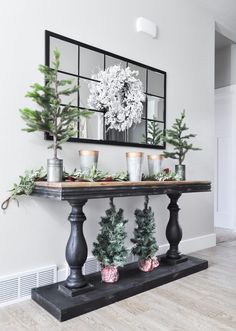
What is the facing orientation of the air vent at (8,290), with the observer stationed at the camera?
facing the viewer and to the right of the viewer

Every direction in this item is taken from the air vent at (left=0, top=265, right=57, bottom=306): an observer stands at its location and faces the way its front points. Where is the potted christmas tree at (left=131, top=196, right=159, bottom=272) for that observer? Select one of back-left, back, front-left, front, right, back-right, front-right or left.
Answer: front-left

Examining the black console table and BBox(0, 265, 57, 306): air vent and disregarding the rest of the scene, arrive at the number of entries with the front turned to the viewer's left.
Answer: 0

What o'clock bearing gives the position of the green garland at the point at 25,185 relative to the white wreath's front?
The green garland is roughly at 3 o'clock from the white wreath.

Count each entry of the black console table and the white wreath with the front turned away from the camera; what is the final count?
0

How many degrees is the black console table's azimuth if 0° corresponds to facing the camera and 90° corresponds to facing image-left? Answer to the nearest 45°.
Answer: approximately 315°

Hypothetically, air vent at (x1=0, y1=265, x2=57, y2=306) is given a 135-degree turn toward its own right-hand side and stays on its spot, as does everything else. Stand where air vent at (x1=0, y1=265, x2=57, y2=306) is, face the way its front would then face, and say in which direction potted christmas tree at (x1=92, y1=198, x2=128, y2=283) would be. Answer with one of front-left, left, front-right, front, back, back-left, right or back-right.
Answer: back

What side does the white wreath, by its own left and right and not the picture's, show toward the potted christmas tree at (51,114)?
right

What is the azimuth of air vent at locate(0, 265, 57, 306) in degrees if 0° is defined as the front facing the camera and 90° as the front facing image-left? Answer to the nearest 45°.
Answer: approximately 315°
